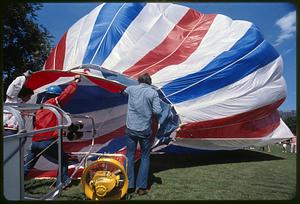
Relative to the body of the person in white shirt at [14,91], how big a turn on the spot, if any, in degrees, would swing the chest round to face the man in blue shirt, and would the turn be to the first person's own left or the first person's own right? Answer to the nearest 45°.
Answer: approximately 45° to the first person's own right

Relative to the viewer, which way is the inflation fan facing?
away from the camera

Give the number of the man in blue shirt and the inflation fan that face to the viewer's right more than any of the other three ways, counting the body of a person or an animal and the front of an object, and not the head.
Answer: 0

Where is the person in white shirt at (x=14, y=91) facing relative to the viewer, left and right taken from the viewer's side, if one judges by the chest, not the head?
facing to the right of the viewer

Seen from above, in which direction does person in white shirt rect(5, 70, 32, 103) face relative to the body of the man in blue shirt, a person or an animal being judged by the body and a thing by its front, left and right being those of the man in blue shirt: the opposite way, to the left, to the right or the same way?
to the right

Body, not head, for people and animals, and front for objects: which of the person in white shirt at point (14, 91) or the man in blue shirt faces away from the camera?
the man in blue shirt

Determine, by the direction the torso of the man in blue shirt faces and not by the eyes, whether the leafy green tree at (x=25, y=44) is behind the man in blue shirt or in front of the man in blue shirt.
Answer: in front

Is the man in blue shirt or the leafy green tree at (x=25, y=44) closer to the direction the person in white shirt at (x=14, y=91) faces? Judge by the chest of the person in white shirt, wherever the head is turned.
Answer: the man in blue shirt

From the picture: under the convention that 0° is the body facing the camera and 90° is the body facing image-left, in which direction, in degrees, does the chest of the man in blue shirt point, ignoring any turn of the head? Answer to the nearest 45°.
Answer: approximately 180°

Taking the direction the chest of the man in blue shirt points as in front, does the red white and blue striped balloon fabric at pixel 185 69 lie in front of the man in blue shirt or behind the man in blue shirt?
in front

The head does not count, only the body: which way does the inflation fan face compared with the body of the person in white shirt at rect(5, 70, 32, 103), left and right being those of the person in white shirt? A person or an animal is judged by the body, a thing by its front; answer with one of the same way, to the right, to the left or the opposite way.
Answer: to the left

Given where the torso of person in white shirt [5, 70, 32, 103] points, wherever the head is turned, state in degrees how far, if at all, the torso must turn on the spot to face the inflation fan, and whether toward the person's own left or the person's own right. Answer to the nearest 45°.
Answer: approximately 45° to the person's own right

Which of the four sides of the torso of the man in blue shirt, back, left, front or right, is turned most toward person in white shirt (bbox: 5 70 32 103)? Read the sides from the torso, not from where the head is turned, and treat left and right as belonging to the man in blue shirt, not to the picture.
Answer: left
